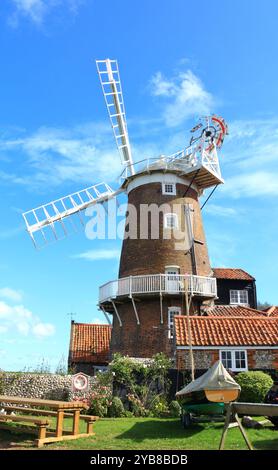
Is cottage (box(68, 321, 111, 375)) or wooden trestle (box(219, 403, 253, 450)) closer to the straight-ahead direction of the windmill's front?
the cottage

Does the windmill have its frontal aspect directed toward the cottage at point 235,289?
no

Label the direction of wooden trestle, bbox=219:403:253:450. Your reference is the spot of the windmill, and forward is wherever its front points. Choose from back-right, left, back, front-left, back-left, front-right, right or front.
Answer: back-left

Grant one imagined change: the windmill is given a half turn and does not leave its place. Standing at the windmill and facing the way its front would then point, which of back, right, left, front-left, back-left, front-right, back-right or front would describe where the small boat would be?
front-right

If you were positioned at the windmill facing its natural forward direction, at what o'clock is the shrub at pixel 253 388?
The shrub is roughly at 7 o'clock from the windmill.

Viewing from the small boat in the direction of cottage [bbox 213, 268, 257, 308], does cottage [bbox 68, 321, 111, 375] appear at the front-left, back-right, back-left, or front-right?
front-left

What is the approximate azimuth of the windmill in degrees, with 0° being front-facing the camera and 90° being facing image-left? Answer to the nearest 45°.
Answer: approximately 135°
